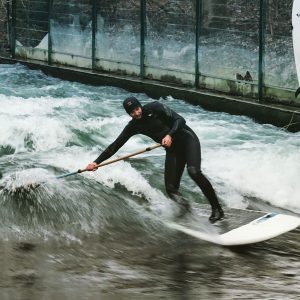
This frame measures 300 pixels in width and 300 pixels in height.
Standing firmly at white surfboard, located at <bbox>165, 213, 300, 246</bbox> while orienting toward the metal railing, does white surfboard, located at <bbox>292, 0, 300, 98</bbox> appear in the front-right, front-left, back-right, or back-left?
front-right

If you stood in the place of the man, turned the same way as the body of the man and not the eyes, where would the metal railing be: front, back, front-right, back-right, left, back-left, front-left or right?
back

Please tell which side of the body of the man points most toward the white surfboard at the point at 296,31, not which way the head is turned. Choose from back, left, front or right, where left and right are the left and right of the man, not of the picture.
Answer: back

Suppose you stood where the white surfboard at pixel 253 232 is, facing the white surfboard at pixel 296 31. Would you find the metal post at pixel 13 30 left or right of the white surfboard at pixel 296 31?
left

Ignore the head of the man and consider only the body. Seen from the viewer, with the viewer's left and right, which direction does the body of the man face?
facing the viewer

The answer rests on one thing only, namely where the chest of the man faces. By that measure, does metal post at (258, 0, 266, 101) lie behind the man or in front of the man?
behind

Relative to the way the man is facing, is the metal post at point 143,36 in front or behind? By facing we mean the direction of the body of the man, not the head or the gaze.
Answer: behind

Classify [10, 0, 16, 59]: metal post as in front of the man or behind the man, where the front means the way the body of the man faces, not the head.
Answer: behind
